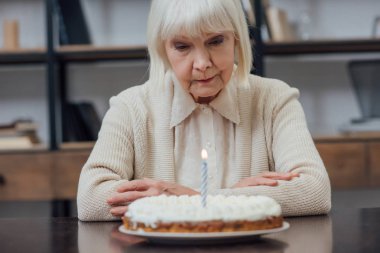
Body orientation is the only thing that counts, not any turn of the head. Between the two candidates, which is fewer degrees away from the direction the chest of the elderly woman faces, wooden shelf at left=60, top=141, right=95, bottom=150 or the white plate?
the white plate

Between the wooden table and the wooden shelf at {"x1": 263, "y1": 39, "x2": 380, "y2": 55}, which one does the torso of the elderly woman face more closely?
the wooden table

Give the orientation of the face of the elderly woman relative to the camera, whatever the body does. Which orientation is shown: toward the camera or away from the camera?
toward the camera

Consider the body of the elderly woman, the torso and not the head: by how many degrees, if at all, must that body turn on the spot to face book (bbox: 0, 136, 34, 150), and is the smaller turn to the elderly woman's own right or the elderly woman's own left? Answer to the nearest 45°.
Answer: approximately 135° to the elderly woman's own right

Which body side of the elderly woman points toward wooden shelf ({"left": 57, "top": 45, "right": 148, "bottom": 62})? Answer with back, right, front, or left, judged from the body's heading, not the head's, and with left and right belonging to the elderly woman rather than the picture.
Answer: back

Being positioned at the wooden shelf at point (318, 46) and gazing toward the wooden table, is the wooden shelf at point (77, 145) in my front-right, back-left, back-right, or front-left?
front-right

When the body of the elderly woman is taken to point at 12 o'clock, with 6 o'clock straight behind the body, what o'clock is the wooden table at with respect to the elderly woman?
The wooden table is roughly at 12 o'clock from the elderly woman.

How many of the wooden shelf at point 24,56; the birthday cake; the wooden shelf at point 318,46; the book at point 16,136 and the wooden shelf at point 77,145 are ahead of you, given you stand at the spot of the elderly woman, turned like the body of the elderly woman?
1

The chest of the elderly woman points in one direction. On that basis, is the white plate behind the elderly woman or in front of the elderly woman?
in front

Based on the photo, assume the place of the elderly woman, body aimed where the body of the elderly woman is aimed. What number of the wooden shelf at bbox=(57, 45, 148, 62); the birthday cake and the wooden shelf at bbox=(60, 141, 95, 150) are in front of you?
1

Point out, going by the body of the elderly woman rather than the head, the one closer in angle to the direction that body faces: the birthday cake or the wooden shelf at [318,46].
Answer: the birthday cake

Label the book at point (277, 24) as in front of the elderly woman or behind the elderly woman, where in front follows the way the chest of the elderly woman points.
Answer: behind

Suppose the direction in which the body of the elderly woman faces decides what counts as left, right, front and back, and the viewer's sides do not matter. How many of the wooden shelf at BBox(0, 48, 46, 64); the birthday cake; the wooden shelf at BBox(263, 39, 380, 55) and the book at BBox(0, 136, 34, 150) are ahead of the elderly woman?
1

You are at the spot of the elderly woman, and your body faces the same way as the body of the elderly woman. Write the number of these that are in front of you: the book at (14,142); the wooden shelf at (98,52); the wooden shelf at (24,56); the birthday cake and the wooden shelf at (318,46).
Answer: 1

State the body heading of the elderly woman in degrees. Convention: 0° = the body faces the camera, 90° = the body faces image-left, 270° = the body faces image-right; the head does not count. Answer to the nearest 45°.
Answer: approximately 0°

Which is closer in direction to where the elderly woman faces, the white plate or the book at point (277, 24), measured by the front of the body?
the white plate

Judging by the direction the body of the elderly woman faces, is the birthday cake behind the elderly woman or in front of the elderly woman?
in front

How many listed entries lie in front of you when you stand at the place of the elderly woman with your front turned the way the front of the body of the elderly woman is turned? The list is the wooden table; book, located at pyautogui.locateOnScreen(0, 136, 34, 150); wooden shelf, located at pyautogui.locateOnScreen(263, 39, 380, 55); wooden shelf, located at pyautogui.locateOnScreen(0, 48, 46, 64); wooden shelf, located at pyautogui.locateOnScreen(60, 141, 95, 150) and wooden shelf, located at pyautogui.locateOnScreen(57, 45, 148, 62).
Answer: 1
